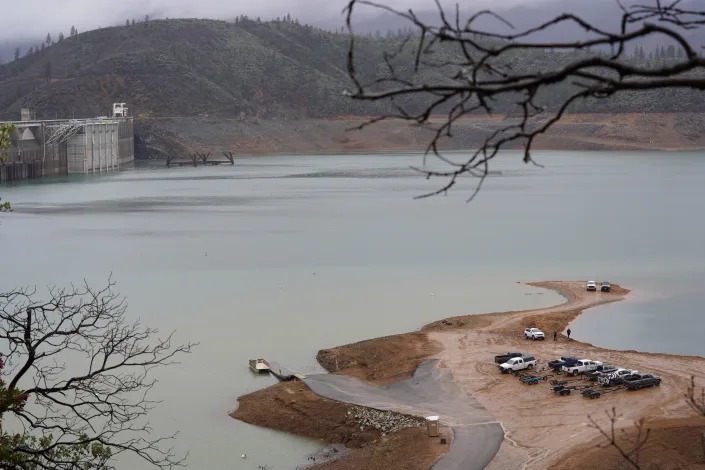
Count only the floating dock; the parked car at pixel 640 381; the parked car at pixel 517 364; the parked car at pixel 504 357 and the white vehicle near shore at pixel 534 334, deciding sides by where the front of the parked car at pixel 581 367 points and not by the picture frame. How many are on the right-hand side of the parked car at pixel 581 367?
1

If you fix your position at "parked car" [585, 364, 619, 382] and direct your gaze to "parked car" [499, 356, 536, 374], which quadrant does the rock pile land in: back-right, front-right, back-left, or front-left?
front-left

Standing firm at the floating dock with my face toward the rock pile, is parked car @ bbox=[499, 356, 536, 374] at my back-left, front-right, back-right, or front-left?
front-left

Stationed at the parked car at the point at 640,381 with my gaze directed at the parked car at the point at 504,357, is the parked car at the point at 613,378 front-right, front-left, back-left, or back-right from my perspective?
front-left
